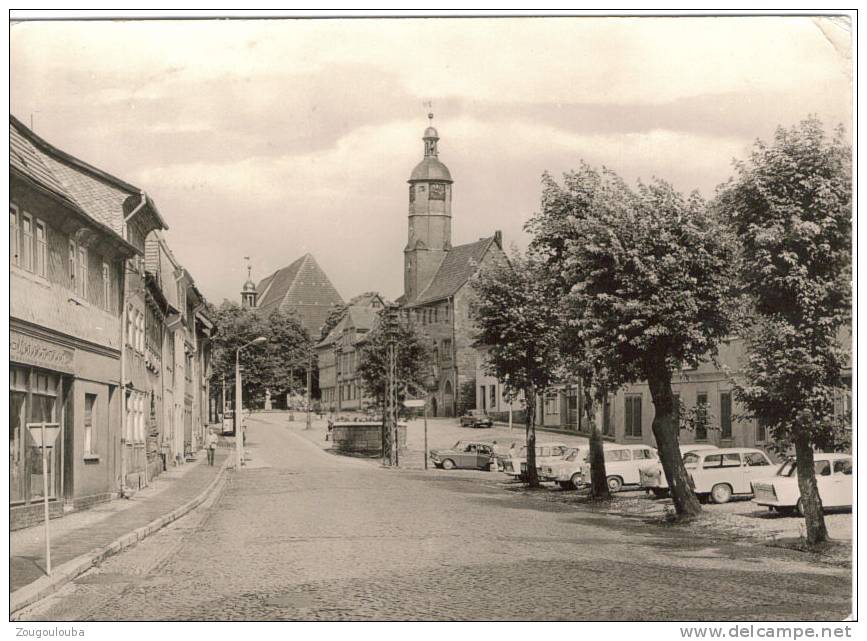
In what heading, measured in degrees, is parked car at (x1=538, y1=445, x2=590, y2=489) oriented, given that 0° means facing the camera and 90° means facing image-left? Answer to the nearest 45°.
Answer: approximately 45°

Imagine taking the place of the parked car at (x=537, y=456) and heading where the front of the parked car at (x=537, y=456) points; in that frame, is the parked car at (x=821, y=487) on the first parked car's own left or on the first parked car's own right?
on the first parked car's own left

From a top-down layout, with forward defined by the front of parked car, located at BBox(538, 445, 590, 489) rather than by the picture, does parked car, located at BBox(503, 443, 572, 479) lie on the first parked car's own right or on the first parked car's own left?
on the first parked car's own right

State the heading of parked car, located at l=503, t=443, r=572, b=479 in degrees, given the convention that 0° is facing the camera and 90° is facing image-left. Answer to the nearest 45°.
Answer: approximately 45°
